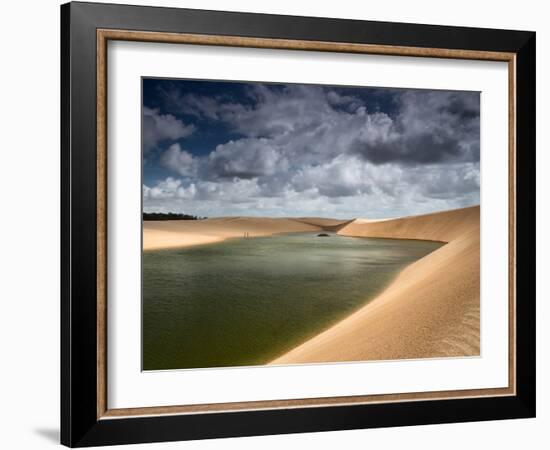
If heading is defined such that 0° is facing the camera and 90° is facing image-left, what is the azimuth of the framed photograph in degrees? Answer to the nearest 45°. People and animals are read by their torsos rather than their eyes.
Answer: approximately 315°
